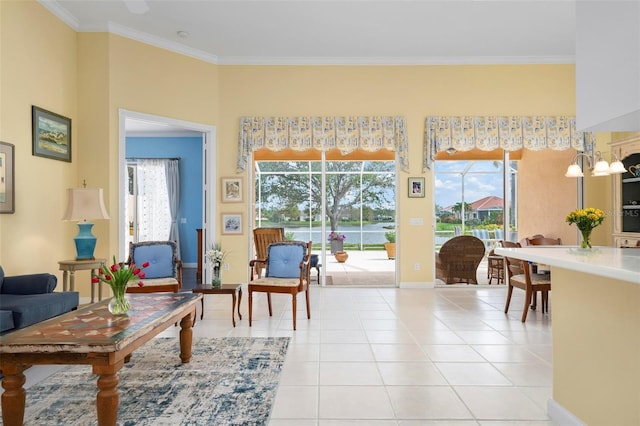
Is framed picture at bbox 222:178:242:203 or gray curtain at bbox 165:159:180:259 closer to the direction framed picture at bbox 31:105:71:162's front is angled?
the framed picture

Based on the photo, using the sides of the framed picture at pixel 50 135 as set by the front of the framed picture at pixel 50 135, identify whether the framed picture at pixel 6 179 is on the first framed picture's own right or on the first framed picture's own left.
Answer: on the first framed picture's own right

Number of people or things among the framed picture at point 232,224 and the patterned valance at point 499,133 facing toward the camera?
2

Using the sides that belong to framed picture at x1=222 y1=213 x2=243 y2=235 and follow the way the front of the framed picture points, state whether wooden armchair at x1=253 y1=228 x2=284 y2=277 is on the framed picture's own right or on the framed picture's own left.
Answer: on the framed picture's own left

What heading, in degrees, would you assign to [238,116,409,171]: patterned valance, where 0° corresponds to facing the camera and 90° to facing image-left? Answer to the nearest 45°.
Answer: approximately 0°
